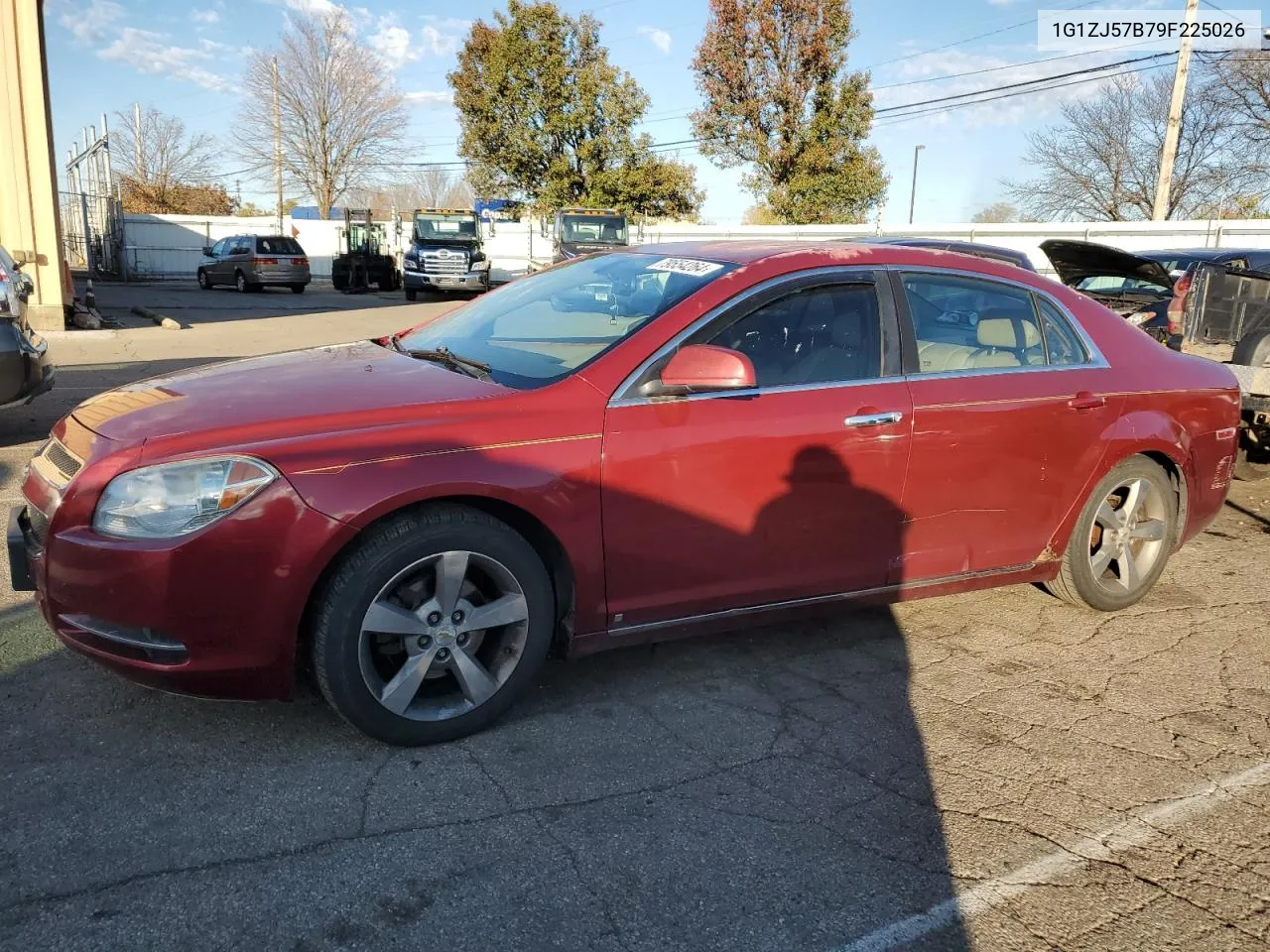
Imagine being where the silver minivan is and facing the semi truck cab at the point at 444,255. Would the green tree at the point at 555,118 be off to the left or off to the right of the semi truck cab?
left

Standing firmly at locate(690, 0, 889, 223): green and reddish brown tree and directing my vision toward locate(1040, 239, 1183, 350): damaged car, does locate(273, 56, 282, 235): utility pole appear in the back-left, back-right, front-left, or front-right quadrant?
front-right

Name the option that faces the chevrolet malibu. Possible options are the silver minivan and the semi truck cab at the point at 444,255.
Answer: the semi truck cab

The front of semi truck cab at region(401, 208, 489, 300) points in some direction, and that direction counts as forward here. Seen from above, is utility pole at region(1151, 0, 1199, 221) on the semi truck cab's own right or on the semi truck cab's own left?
on the semi truck cab's own left

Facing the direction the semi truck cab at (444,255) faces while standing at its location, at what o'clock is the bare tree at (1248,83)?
The bare tree is roughly at 9 o'clock from the semi truck cab.

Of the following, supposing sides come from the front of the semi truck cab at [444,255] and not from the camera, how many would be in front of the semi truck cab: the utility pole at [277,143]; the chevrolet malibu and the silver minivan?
1

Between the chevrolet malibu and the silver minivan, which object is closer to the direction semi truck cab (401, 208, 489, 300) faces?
the chevrolet malibu

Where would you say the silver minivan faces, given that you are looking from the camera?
facing away from the viewer and to the left of the viewer

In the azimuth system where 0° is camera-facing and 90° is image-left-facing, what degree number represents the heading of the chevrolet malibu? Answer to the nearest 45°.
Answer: approximately 45°

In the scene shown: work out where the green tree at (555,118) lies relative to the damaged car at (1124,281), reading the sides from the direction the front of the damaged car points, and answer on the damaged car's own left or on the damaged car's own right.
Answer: on the damaged car's own right

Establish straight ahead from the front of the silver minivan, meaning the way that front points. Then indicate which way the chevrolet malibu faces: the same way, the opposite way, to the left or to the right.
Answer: to the left

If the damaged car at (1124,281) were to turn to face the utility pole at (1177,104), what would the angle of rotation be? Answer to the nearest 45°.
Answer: approximately 135° to its right
